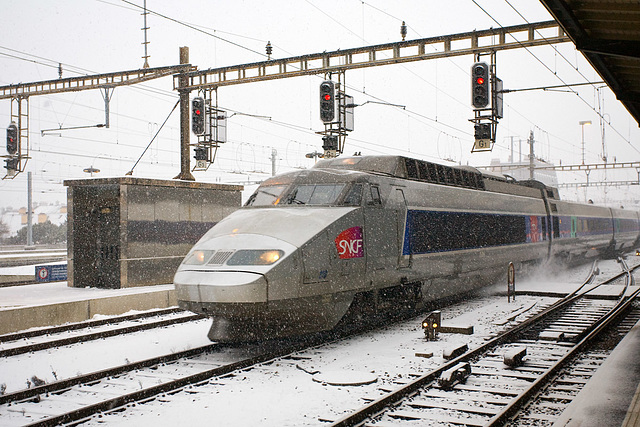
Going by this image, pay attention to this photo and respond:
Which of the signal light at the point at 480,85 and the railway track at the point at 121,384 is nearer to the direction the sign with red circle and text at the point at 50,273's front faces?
the railway track

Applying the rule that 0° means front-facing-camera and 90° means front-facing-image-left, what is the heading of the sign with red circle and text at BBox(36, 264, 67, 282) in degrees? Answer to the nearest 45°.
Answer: approximately 45°

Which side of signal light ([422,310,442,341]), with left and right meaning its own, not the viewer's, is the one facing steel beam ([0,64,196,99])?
right

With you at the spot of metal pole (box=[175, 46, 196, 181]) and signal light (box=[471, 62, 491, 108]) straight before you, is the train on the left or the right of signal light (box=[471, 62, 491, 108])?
right

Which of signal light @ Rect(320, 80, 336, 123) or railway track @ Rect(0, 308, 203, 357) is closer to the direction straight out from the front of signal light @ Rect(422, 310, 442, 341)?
the railway track

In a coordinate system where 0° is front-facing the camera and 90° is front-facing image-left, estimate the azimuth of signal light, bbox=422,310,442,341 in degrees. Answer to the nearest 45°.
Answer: approximately 45°

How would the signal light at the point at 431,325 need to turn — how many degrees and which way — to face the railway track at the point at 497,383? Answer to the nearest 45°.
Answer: approximately 45° to its left

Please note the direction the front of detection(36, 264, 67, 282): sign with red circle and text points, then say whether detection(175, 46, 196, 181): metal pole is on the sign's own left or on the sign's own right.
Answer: on the sign's own left

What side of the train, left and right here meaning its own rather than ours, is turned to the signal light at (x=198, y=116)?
right

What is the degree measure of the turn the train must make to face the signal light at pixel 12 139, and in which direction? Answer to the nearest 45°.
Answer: approximately 90° to its right

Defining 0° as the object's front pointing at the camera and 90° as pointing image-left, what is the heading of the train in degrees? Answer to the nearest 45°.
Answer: approximately 45°

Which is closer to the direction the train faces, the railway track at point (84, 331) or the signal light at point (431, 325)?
the railway track

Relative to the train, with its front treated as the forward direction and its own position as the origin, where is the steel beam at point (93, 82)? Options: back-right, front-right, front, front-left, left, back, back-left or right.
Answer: right

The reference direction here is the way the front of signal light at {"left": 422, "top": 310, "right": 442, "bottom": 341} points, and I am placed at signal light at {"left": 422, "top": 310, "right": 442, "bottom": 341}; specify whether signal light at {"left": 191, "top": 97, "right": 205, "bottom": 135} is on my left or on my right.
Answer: on my right

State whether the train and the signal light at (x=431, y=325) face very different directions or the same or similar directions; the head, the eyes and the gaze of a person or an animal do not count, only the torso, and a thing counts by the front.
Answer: same or similar directions
